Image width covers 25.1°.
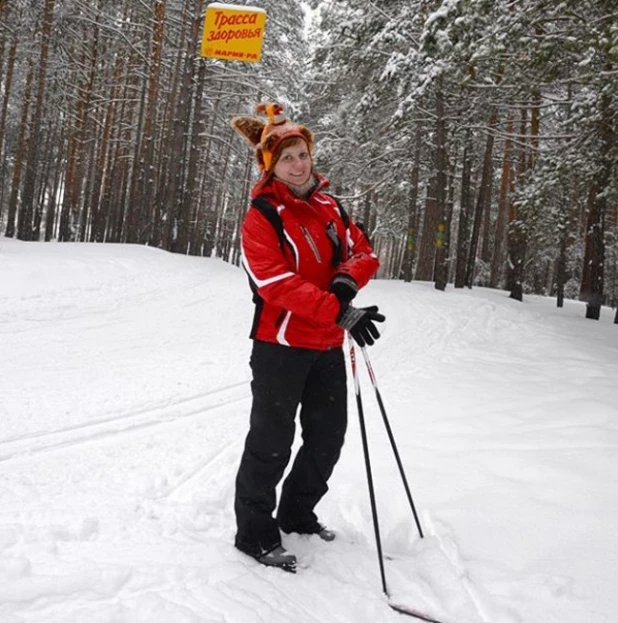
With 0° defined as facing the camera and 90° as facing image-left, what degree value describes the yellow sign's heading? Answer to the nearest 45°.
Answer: approximately 0°
